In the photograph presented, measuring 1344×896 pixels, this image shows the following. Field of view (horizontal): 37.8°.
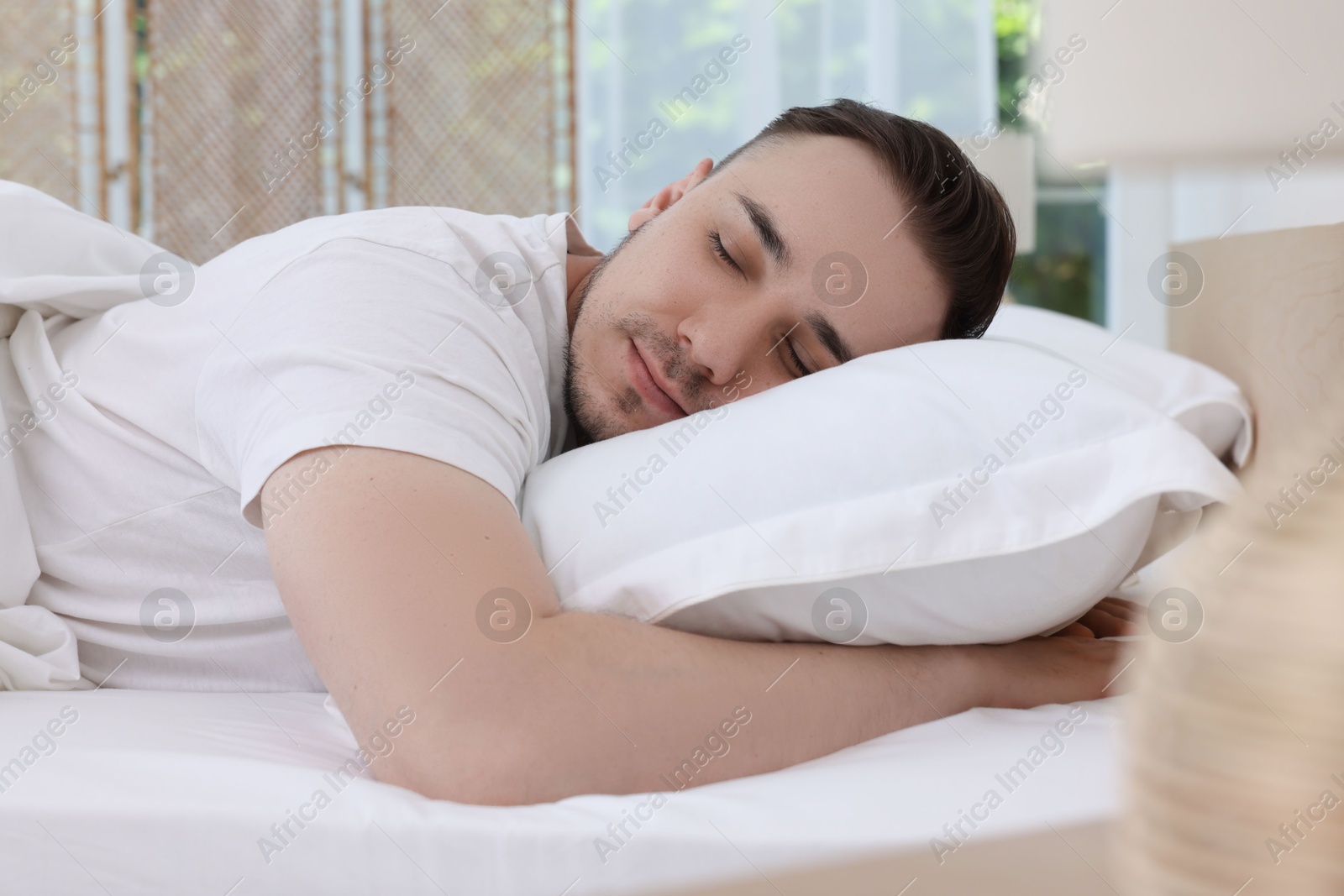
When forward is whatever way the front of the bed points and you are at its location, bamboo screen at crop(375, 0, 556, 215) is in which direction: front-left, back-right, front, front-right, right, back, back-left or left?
right

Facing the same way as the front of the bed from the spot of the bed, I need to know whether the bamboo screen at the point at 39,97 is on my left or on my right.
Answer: on my right

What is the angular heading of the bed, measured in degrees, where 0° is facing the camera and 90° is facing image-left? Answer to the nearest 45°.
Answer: approximately 90°

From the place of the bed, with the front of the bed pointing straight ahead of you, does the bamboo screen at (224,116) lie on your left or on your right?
on your right
